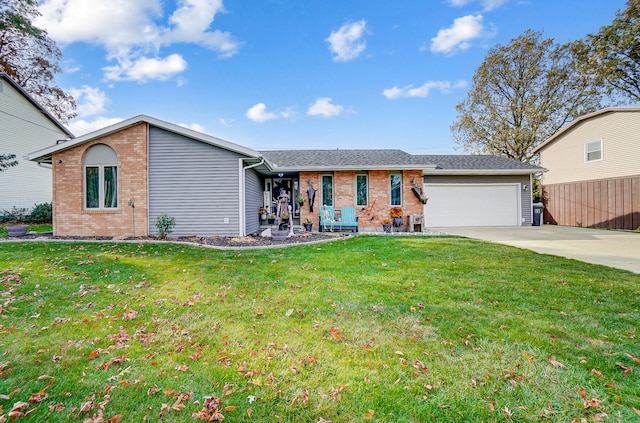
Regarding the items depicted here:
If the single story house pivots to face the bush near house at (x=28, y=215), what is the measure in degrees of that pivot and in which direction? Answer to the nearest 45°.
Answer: approximately 135° to its right

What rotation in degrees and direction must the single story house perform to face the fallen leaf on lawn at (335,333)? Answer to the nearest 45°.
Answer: approximately 45° to its left

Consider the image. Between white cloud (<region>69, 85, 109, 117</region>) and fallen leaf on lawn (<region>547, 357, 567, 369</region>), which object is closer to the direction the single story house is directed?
the fallen leaf on lawn

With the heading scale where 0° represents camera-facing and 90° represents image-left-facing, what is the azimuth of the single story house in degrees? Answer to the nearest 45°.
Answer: approximately 0°

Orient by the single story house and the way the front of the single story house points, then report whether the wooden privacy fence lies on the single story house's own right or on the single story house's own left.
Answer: on the single story house's own left

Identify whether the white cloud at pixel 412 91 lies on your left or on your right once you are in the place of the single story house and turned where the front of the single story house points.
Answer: on your left

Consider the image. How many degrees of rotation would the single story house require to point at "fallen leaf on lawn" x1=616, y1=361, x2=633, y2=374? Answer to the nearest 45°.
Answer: approximately 45° to its left

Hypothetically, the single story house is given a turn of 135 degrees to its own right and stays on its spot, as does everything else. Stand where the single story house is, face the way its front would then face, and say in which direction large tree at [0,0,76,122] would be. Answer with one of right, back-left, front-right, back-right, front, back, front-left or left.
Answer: front

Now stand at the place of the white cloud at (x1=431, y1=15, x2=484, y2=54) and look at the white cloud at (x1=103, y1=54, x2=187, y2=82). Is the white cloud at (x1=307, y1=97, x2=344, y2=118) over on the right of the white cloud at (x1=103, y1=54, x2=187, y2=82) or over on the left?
right

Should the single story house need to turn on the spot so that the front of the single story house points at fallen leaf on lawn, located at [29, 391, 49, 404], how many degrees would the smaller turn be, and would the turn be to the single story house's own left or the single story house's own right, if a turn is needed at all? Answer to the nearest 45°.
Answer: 0° — it already faces it

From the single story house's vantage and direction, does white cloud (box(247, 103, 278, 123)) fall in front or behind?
behind

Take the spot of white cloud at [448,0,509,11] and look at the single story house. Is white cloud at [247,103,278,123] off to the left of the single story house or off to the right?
right

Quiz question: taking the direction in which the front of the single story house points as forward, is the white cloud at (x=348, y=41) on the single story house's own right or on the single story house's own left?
on the single story house's own left
